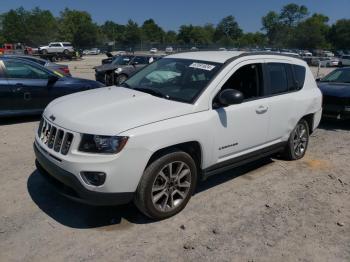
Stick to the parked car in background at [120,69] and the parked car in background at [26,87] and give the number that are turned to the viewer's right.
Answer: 1

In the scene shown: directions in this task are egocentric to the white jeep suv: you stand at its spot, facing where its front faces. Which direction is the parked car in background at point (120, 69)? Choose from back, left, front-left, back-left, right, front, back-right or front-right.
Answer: back-right

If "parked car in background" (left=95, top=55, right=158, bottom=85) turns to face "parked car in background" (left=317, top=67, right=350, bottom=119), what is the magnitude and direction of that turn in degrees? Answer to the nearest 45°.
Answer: approximately 90° to its left

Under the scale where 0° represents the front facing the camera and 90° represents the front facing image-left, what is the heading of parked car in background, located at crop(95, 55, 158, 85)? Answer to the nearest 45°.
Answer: approximately 45°

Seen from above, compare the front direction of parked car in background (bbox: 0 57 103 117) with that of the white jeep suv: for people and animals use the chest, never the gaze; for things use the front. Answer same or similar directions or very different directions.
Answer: very different directions

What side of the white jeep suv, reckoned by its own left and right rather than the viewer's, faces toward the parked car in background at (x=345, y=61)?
back

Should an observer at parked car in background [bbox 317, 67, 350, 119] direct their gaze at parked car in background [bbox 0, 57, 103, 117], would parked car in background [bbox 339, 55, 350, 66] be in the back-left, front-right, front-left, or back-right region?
back-right

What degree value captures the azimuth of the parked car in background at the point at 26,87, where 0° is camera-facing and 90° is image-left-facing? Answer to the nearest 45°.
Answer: approximately 270°

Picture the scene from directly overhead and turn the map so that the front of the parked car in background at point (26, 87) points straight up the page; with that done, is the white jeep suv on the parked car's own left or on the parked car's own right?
on the parked car's own right
